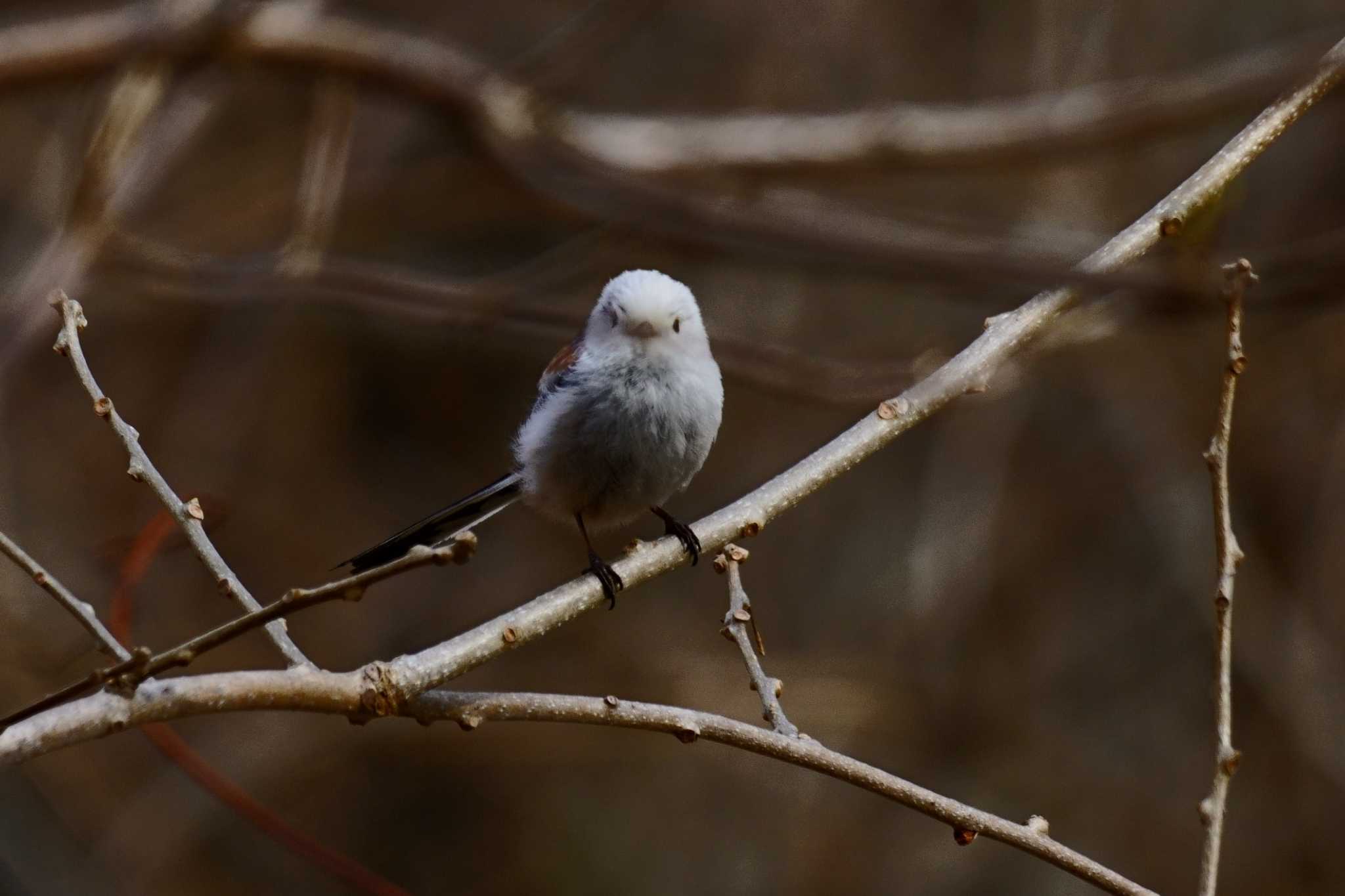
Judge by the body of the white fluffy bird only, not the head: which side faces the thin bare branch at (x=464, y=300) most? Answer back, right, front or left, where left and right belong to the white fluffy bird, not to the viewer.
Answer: back

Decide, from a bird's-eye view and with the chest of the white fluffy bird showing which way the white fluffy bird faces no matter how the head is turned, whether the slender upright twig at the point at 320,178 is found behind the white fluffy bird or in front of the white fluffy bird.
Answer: behind

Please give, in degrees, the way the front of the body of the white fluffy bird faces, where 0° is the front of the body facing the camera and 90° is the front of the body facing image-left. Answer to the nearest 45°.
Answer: approximately 315°

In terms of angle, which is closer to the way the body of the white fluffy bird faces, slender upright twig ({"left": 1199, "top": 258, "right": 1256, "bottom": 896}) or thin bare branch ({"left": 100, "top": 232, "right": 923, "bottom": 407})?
the slender upright twig
